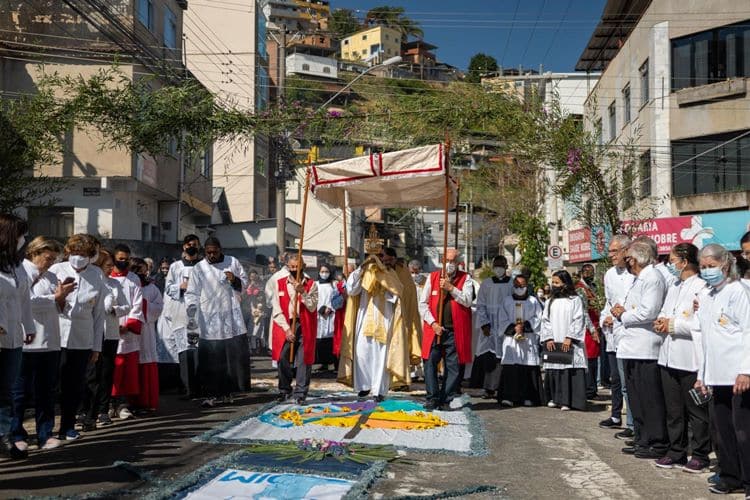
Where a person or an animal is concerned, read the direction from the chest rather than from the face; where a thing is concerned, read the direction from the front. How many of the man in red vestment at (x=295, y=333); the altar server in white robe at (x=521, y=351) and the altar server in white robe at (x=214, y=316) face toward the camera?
3

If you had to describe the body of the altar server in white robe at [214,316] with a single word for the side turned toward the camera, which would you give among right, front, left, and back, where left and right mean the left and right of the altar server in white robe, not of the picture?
front

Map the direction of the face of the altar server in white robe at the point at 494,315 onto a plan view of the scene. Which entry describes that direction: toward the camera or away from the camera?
toward the camera

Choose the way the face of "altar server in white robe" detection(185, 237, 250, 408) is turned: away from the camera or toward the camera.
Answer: toward the camera

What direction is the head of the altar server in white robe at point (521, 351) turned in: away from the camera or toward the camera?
toward the camera

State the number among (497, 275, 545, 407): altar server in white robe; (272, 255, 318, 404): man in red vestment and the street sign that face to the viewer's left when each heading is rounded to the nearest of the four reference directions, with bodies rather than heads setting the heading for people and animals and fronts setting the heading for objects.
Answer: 0

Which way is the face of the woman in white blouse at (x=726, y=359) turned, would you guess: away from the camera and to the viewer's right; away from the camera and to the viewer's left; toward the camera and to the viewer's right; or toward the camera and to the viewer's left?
toward the camera and to the viewer's left

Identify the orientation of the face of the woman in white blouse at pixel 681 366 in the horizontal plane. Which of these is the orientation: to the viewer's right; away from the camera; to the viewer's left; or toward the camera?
to the viewer's left

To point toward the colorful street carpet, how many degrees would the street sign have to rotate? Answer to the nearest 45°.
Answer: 0° — it already faces it

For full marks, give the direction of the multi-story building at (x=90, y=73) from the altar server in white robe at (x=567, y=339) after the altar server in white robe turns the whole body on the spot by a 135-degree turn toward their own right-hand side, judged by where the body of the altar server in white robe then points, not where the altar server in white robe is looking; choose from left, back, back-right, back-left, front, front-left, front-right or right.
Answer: front-left

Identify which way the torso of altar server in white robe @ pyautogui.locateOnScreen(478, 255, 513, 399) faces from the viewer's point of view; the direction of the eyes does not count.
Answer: toward the camera

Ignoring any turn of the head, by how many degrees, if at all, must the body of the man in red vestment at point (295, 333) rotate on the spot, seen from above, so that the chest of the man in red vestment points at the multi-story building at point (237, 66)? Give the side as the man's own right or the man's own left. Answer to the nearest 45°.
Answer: approximately 180°

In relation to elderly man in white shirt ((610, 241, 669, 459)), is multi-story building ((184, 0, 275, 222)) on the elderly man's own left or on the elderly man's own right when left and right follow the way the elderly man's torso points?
on the elderly man's own right

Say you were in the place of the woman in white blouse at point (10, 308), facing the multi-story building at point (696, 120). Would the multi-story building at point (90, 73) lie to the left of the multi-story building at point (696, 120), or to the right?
left
